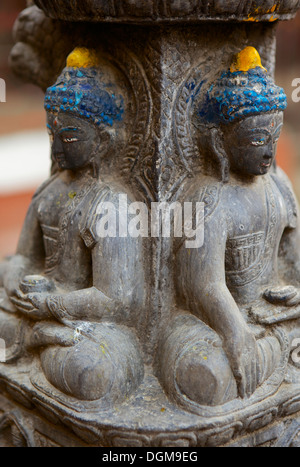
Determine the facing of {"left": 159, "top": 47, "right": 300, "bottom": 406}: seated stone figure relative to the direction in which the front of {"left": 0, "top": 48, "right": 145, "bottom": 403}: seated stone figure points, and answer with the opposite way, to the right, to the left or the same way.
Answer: to the left

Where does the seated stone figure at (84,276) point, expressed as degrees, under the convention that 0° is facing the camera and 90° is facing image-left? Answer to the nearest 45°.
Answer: approximately 45°

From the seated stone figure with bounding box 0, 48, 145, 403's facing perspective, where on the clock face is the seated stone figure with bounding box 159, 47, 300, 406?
the seated stone figure with bounding box 159, 47, 300, 406 is roughly at 8 o'clock from the seated stone figure with bounding box 0, 48, 145, 403.

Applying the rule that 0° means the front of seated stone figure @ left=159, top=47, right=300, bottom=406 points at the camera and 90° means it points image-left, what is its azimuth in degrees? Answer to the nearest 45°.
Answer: approximately 315°

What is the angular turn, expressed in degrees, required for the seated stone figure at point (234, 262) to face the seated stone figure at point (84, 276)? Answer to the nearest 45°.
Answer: approximately 135° to its right
